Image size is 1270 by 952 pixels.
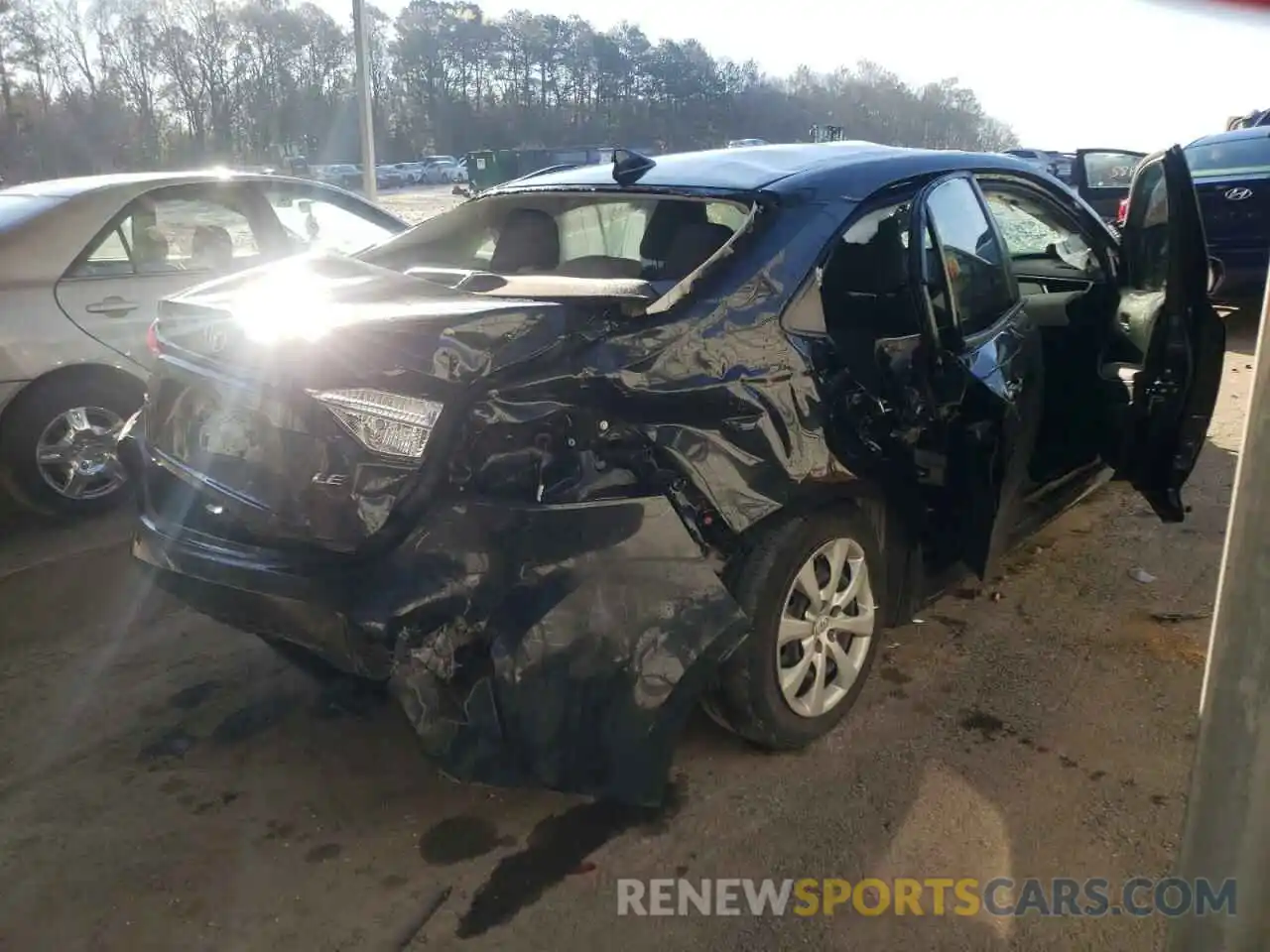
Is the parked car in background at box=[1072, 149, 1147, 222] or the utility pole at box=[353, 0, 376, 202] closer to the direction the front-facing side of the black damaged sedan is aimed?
the parked car in background

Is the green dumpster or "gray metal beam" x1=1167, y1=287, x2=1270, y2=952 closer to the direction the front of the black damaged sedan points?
the green dumpster

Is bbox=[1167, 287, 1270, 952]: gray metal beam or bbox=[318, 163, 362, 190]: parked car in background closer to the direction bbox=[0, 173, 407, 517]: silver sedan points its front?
the parked car in background

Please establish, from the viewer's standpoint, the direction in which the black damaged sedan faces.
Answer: facing away from the viewer and to the right of the viewer

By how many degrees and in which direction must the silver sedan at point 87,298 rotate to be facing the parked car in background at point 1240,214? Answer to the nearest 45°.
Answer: approximately 45° to its right

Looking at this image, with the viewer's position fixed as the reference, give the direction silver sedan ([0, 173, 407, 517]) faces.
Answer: facing away from the viewer and to the right of the viewer

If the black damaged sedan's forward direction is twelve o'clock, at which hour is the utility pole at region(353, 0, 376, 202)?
The utility pole is roughly at 10 o'clock from the black damaged sedan.

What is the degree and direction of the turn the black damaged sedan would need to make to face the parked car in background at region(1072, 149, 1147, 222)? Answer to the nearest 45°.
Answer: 0° — it already faces it

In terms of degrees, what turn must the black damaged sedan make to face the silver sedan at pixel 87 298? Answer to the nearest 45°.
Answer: approximately 90° to its left

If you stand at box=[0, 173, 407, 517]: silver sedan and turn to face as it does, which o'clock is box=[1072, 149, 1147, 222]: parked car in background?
The parked car in background is roughly at 1 o'clock from the silver sedan.
